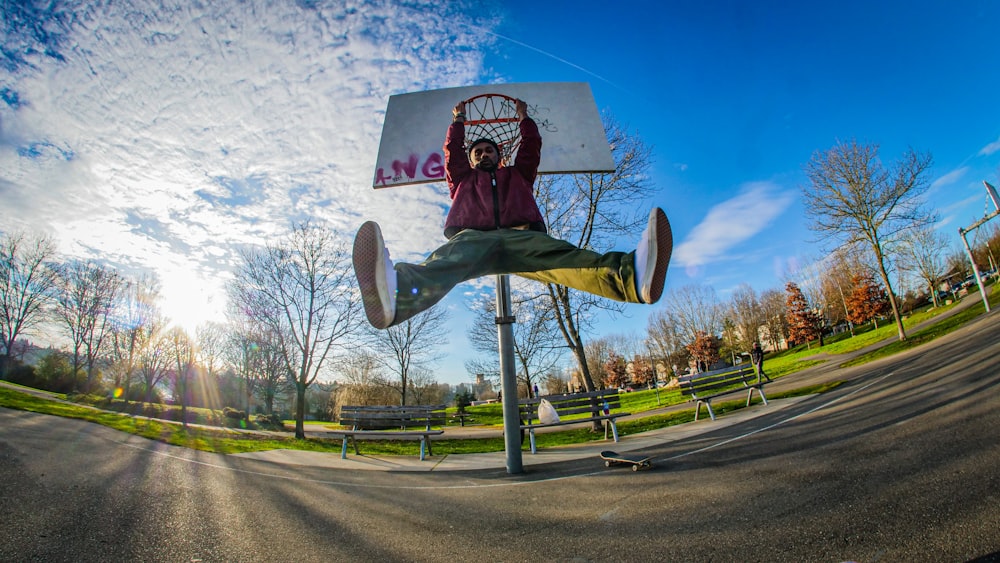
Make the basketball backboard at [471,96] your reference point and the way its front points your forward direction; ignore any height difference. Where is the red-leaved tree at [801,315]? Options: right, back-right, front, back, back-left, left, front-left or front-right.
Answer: back-left

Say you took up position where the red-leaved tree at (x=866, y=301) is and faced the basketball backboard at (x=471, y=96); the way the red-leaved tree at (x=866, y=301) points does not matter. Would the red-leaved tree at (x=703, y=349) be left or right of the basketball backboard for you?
right

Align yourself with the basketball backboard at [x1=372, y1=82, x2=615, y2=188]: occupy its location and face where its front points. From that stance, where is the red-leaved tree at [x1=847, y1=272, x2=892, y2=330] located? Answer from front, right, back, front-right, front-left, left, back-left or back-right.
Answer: back-left

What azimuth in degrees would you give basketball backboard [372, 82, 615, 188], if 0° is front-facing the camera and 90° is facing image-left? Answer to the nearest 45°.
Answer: approximately 0°

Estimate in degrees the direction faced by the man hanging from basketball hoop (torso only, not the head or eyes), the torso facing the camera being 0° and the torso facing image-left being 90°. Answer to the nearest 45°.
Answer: approximately 0°

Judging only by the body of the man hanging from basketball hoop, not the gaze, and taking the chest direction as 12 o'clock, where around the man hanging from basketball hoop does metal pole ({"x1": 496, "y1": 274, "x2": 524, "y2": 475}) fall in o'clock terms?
The metal pole is roughly at 6 o'clock from the man hanging from basketball hoop.

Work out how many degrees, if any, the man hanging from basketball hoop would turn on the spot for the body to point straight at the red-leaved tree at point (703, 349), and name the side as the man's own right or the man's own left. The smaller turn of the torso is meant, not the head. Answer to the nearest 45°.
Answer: approximately 135° to the man's own left

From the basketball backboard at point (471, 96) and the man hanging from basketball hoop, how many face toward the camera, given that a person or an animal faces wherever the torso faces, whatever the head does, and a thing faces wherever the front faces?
2
